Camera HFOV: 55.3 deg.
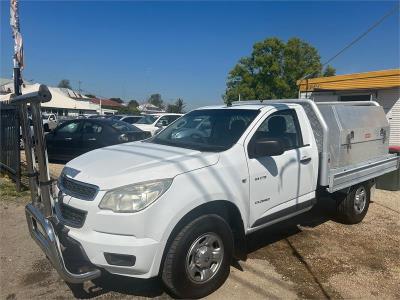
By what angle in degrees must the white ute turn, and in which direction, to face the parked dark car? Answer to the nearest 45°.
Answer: approximately 90° to its right

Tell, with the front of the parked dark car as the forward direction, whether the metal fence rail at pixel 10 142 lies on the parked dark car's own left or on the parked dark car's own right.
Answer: on the parked dark car's own left

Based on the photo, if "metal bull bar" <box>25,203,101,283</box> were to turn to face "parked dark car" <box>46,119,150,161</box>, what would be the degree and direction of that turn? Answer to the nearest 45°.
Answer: approximately 135° to its right

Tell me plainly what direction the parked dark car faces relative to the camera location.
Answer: facing away from the viewer and to the left of the viewer

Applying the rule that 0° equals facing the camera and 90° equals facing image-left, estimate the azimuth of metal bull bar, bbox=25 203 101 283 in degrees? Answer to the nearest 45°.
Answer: approximately 45°

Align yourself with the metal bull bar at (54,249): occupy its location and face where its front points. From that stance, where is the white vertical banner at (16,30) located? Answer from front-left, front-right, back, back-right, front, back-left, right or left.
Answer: back-right

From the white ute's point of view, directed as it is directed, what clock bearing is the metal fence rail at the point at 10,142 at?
The metal fence rail is roughly at 3 o'clock from the white ute.

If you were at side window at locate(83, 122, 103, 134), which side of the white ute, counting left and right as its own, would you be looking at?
right

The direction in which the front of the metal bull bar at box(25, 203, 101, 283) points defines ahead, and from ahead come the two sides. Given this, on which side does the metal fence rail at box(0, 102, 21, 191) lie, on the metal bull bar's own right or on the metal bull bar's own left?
on the metal bull bar's own right

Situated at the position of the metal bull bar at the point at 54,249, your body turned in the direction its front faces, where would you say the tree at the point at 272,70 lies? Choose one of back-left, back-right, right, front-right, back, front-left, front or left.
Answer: back

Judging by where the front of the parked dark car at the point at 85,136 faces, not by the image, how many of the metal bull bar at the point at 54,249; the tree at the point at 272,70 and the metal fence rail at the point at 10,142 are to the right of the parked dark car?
1
